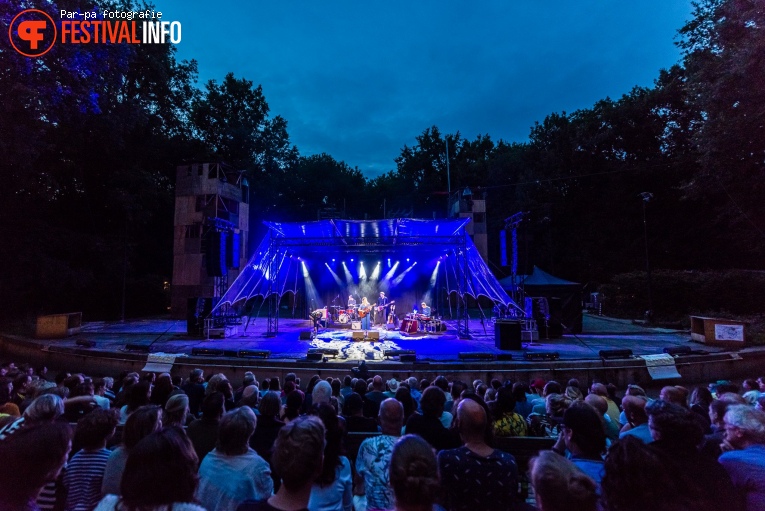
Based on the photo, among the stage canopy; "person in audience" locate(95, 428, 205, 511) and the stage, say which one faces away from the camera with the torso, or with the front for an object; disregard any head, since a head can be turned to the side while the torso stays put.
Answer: the person in audience

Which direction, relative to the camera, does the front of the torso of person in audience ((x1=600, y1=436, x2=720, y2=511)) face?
away from the camera

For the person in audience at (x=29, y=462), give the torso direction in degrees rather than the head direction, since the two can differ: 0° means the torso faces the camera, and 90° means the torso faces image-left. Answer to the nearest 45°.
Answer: approximately 225°

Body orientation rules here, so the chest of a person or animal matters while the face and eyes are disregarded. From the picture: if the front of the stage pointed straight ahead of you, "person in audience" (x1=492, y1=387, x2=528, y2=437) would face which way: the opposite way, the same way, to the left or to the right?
the opposite way

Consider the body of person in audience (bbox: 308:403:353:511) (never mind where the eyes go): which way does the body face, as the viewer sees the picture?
away from the camera

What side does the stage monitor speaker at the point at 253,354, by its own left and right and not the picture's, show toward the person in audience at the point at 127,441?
back

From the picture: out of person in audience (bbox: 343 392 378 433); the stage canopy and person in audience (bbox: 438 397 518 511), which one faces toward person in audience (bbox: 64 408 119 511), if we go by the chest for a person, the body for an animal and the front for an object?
the stage canopy

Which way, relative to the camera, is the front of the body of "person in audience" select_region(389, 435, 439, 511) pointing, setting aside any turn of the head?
away from the camera

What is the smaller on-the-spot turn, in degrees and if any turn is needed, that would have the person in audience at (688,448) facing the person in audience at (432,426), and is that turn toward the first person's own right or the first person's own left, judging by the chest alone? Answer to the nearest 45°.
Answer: approximately 45° to the first person's own left

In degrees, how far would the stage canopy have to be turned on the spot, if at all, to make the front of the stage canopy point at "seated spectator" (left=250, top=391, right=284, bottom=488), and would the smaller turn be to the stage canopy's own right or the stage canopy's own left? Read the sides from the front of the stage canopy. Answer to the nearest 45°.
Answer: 0° — it already faces them

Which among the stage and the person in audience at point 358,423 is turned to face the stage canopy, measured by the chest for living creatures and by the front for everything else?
the person in audience

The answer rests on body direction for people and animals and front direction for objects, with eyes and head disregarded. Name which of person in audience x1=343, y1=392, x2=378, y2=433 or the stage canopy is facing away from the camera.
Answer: the person in audience

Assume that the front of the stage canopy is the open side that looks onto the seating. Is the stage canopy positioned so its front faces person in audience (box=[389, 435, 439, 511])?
yes

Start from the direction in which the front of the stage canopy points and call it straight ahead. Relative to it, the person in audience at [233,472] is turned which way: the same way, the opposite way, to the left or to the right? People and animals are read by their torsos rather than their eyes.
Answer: the opposite way

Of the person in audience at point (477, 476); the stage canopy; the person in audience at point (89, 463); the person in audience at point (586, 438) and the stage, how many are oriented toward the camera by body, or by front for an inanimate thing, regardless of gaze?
2

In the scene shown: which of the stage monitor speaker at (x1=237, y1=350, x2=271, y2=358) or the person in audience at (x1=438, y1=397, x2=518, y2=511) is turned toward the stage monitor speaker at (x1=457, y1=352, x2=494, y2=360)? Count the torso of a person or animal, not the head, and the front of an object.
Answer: the person in audience

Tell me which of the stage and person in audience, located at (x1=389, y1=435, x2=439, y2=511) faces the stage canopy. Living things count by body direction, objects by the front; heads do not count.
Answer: the person in audience
